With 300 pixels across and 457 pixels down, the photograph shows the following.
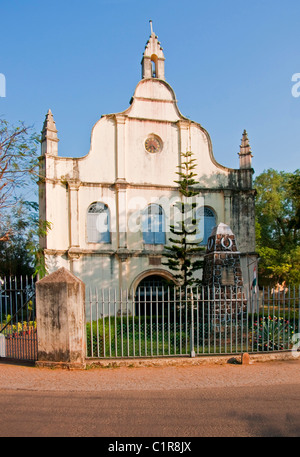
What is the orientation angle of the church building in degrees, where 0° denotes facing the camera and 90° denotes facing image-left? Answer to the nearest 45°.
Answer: approximately 0°

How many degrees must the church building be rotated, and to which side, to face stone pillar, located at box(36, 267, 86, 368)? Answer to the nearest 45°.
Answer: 0° — it already faces it
